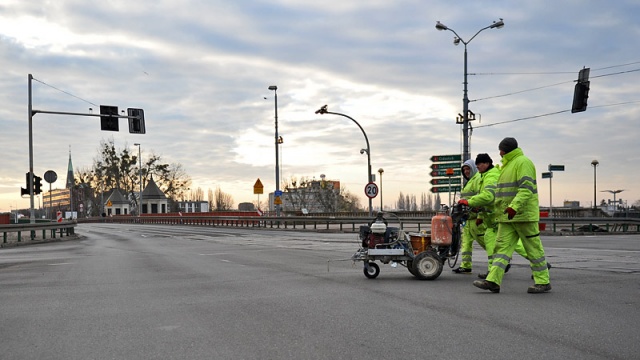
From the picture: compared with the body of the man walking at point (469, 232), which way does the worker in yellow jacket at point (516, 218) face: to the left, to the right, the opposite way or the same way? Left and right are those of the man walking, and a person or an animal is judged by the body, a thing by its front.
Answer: the same way

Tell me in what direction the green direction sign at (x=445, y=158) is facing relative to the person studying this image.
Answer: facing the viewer

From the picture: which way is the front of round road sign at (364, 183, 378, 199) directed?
toward the camera

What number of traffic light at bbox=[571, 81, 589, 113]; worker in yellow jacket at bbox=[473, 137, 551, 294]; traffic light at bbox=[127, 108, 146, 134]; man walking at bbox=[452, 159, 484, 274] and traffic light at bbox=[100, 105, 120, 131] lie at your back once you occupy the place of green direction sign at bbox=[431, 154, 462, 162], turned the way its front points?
0

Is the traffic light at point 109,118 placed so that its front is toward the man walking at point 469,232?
no

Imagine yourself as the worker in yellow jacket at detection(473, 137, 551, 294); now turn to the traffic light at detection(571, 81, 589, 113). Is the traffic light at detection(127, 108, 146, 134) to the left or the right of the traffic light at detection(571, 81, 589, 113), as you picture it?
left

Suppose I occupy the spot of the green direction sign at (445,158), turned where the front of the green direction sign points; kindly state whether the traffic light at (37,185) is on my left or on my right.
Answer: on my right
